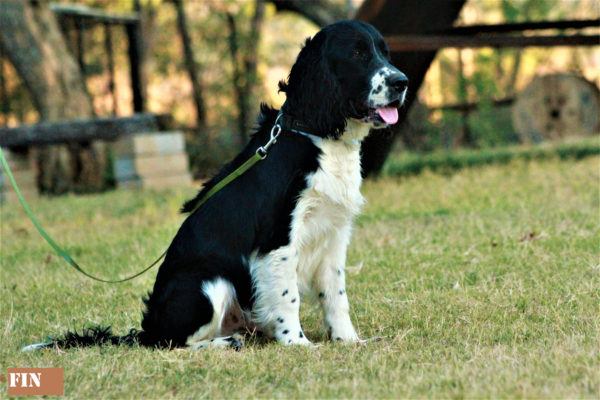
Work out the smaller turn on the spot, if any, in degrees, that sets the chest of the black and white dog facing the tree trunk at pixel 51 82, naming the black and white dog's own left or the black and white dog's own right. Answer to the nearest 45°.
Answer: approximately 135° to the black and white dog's own left

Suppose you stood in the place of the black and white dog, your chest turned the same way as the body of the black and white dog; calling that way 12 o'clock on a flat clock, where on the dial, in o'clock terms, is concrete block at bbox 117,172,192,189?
The concrete block is roughly at 7 o'clock from the black and white dog.

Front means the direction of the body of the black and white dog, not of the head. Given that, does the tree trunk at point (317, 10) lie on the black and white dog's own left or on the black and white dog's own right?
on the black and white dog's own left

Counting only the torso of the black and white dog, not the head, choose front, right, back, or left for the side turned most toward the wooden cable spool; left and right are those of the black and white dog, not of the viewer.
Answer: left

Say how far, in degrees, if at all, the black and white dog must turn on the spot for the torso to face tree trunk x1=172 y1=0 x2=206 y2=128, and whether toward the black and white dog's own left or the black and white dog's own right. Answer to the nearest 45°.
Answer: approximately 135° to the black and white dog's own left

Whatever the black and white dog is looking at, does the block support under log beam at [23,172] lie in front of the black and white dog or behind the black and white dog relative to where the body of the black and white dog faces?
behind

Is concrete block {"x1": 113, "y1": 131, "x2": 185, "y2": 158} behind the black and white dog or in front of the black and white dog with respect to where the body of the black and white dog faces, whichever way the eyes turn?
behind

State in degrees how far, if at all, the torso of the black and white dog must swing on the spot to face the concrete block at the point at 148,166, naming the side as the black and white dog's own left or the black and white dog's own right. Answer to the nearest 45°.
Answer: approximately 135° to the black and white dog's own left

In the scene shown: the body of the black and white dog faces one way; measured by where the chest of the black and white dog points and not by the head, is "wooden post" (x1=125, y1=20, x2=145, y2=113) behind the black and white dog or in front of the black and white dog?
behind

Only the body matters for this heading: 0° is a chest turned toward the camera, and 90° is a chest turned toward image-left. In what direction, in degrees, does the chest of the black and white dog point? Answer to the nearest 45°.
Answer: approximately 315°

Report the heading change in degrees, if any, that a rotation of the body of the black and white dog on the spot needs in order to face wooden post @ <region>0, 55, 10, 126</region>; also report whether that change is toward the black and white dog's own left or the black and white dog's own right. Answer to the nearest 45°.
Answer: approximately 135° to the black and white dog's own left
